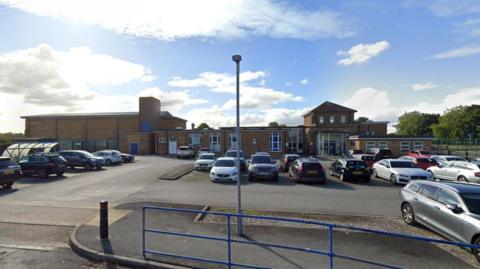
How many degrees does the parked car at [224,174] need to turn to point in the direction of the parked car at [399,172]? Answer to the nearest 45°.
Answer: approximately 90° to its left

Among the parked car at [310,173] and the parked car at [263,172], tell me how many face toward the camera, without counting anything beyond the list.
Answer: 1

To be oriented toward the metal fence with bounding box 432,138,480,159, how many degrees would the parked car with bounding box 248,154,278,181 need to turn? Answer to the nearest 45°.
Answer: approximately 135° to its left

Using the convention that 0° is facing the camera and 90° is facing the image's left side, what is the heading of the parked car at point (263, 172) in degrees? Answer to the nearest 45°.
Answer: approximately 0°

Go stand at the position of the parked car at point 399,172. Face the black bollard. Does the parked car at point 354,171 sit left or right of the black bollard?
right

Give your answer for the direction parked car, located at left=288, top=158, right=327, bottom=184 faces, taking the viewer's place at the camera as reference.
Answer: facing away from the viewer and to the left of the viewer

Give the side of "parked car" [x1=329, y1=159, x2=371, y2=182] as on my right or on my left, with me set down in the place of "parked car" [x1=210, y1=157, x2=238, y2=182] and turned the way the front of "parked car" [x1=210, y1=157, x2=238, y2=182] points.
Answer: on my left

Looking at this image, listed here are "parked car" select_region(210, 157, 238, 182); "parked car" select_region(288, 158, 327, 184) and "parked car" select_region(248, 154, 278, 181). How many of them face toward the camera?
2
